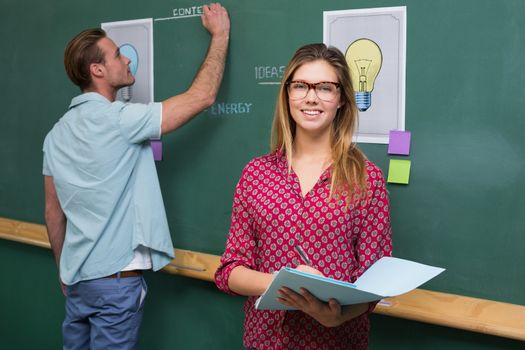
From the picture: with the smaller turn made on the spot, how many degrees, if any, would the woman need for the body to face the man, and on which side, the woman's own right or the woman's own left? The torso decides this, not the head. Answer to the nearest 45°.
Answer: approximately 135° to the woman's own right

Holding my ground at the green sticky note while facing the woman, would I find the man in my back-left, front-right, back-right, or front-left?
front-right

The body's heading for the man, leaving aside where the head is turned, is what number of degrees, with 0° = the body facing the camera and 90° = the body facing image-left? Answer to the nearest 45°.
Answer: approximately 225°

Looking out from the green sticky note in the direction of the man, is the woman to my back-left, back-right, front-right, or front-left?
front-left

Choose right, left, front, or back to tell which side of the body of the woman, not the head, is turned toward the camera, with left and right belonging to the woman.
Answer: front

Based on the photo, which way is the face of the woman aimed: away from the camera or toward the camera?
toward the camera

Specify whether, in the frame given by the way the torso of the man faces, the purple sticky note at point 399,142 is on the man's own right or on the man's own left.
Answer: on the man's own right

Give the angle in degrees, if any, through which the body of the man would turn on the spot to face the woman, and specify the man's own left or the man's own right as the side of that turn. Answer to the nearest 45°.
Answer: approximately 90° to the man's own right

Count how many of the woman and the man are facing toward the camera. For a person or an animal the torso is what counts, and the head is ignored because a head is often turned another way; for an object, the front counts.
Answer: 1

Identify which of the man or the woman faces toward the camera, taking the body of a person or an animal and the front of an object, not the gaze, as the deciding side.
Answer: the woman

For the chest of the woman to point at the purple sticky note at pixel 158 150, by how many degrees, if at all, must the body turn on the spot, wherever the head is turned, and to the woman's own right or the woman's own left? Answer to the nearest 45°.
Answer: approximately 135° to the woman's own right
